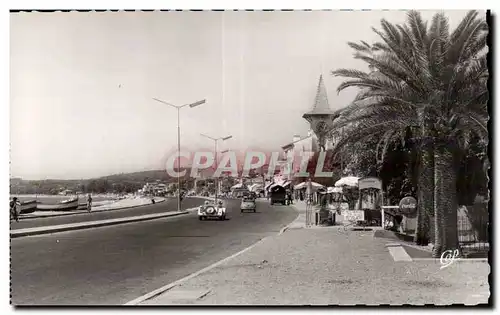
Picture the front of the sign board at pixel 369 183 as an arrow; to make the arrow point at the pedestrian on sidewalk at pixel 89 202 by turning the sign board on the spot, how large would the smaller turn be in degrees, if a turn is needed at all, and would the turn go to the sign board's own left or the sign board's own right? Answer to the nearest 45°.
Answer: approximately 90° to the sign board's own right

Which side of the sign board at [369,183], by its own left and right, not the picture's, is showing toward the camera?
front

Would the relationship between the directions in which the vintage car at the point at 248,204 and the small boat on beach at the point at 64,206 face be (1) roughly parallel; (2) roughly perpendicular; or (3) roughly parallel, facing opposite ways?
roughly perpendicular

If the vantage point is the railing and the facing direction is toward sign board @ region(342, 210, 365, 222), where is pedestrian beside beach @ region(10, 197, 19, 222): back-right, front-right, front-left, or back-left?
front-left
